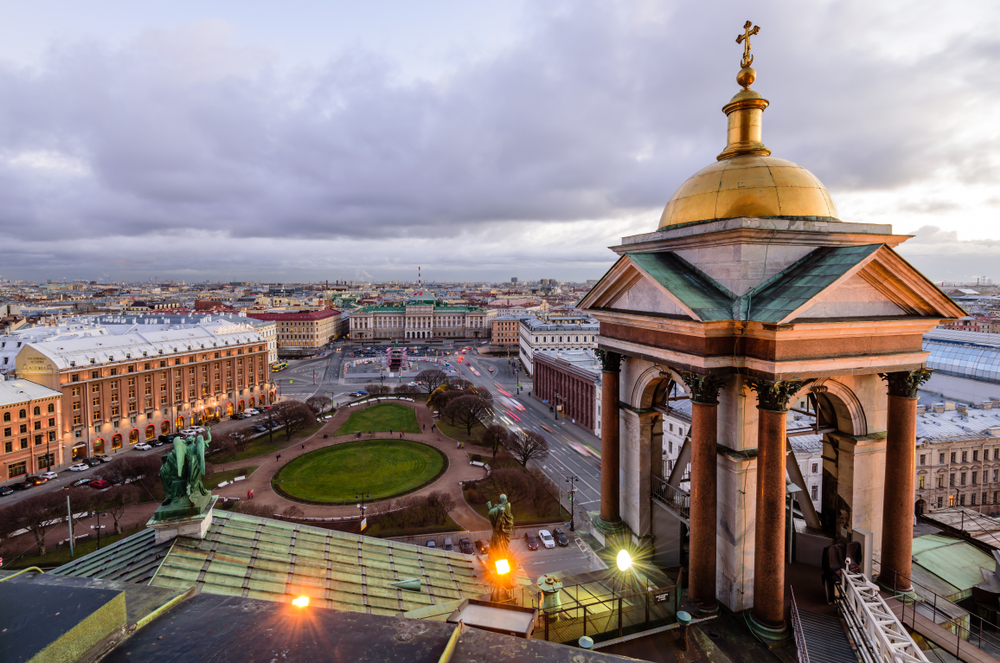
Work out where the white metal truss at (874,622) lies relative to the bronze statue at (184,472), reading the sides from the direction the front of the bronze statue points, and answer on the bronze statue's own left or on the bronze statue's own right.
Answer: on the bronze statue's own right

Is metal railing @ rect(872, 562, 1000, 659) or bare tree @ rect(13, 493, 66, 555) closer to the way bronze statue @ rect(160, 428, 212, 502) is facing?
the bare tree

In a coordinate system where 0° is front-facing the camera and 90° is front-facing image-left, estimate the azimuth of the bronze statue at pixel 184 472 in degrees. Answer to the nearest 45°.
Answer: approximately 180°

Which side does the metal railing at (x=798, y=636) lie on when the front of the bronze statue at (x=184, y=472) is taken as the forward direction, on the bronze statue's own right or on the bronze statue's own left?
on the bronze statue's own right

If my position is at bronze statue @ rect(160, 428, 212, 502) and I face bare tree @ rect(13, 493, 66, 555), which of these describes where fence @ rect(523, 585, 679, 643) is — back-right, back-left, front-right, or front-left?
back-right

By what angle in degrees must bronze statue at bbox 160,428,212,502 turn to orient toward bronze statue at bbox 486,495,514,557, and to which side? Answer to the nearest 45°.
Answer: approximately 135° to its right

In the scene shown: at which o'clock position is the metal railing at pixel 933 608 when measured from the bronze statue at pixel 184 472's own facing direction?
The metal railing is roughly at 4 o'clock from the bronze statue.

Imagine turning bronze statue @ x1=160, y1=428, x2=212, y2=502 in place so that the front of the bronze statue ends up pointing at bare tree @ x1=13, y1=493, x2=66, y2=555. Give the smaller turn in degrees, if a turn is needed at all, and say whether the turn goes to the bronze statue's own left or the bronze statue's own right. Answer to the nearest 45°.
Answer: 0° — it already faces it

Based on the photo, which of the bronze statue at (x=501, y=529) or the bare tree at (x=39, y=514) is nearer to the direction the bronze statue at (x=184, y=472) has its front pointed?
the bare tree

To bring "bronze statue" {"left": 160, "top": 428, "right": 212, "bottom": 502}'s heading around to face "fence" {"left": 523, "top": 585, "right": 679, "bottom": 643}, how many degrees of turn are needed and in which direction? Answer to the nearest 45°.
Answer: approximately 135° to its right
